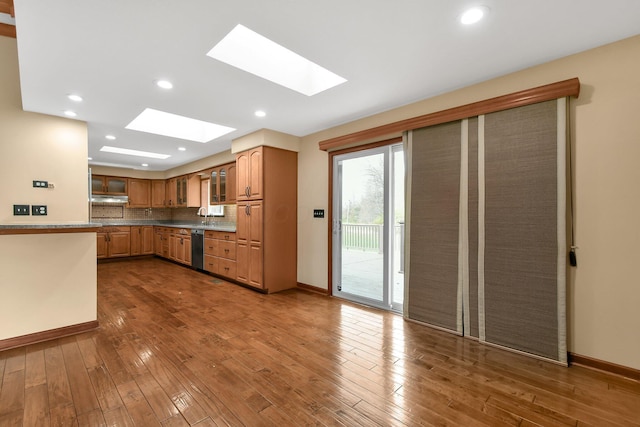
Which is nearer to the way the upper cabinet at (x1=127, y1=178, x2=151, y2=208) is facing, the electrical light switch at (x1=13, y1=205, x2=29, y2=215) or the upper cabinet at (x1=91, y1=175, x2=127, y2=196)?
the electrical light switch

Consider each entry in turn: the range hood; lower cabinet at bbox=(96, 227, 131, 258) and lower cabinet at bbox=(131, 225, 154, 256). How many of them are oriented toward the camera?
3

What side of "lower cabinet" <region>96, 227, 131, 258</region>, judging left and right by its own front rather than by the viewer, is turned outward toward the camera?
front

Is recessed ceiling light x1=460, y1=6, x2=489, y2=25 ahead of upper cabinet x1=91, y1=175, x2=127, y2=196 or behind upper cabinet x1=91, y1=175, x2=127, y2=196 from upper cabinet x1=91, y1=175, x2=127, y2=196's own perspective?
ahead

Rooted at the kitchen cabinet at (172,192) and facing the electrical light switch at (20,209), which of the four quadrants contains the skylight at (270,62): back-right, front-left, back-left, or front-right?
front-left

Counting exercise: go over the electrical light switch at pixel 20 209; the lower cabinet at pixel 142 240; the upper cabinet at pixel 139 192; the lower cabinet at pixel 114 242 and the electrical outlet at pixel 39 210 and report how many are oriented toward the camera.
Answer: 5

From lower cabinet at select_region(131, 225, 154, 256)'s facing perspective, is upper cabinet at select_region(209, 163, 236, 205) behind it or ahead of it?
ahead

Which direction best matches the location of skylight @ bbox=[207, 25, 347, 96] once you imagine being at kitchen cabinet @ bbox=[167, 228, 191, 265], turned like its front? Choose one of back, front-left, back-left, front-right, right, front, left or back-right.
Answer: front-left

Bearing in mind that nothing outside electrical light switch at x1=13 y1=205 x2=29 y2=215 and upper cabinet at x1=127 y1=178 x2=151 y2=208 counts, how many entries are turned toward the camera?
2

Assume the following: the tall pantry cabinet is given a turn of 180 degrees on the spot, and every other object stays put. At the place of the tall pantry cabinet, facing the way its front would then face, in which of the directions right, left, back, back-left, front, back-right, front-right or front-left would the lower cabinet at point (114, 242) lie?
left

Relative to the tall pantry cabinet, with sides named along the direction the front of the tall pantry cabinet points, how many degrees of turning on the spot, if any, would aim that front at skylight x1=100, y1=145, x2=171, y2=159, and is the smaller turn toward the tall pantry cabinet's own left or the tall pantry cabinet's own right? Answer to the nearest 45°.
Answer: approximately 90° to the tall pantry cabinet's own right

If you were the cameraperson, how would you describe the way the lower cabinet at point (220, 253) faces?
facing the viewer and to the left of the viewer

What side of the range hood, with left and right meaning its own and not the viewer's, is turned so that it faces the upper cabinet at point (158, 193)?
left

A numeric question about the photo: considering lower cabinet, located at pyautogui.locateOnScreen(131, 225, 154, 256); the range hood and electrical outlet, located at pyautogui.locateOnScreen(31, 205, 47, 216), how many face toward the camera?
3

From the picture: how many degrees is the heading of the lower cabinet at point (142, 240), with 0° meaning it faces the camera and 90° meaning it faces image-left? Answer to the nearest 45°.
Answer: approximately 0°

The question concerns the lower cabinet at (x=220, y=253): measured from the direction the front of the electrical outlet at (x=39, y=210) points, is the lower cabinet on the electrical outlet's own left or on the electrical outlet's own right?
on the electrical outlet's own left

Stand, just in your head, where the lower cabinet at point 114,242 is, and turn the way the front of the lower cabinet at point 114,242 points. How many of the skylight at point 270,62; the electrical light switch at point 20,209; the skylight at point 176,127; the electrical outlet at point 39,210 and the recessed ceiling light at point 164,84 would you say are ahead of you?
5
